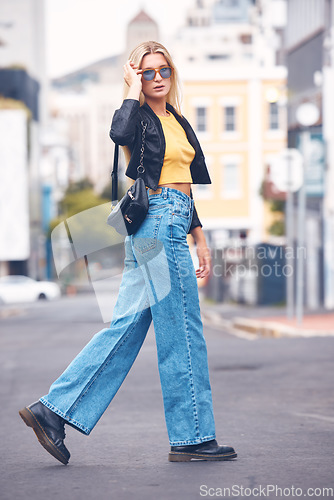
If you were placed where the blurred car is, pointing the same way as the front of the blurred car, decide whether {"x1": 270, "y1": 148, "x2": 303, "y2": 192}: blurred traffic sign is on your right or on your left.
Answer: on your right

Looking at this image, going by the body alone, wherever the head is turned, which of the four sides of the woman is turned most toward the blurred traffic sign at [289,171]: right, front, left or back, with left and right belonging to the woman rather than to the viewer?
left
